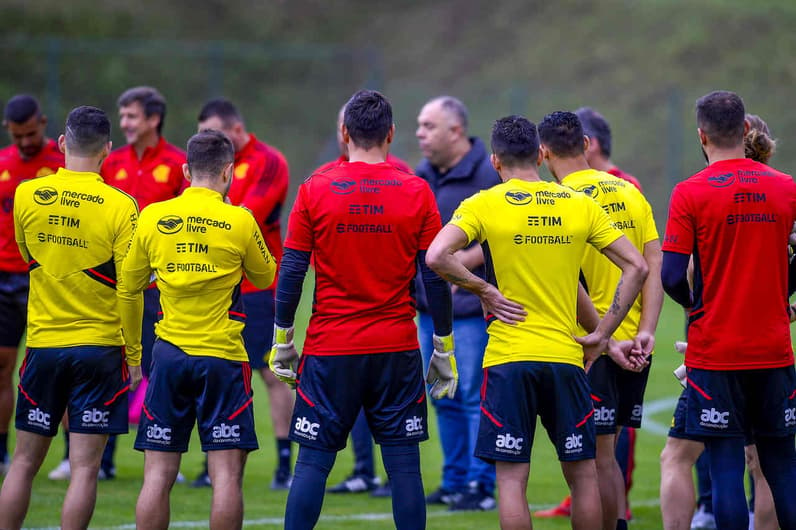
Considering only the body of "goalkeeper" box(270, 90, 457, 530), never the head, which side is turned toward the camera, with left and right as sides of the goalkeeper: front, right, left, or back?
back

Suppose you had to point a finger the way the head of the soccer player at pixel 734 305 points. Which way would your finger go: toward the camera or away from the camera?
away from the camera

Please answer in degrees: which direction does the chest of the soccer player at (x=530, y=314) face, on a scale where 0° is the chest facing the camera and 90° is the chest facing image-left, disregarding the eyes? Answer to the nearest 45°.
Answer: approximately 180°

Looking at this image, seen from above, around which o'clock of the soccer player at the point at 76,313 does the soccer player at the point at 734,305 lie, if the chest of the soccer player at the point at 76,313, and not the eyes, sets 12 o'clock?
the soccer player at the point at 734,305 is roughly at 4 o'clock from the soccer player at the point at 76,313.

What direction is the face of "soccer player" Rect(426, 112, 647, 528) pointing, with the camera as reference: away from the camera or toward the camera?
away from the camera

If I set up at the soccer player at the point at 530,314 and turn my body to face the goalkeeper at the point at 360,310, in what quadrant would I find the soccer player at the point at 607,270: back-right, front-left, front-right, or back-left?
back-right

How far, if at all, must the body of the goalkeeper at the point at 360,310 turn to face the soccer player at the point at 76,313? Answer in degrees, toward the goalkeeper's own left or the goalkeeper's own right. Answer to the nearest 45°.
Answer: approximately 90° to the goalkeeper's own left

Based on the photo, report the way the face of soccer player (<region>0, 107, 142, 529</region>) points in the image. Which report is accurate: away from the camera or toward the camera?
away from the camera

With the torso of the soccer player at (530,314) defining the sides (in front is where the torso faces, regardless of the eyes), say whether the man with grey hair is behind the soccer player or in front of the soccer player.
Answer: in front

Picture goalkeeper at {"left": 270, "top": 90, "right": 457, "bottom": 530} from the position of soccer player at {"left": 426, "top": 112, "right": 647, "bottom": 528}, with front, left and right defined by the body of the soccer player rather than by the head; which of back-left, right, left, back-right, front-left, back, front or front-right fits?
left

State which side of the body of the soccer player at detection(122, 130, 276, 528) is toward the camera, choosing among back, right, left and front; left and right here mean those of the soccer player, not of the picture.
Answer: back

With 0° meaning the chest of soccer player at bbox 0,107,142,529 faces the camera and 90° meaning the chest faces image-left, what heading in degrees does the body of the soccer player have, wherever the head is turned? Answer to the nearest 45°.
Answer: approximately 180°
